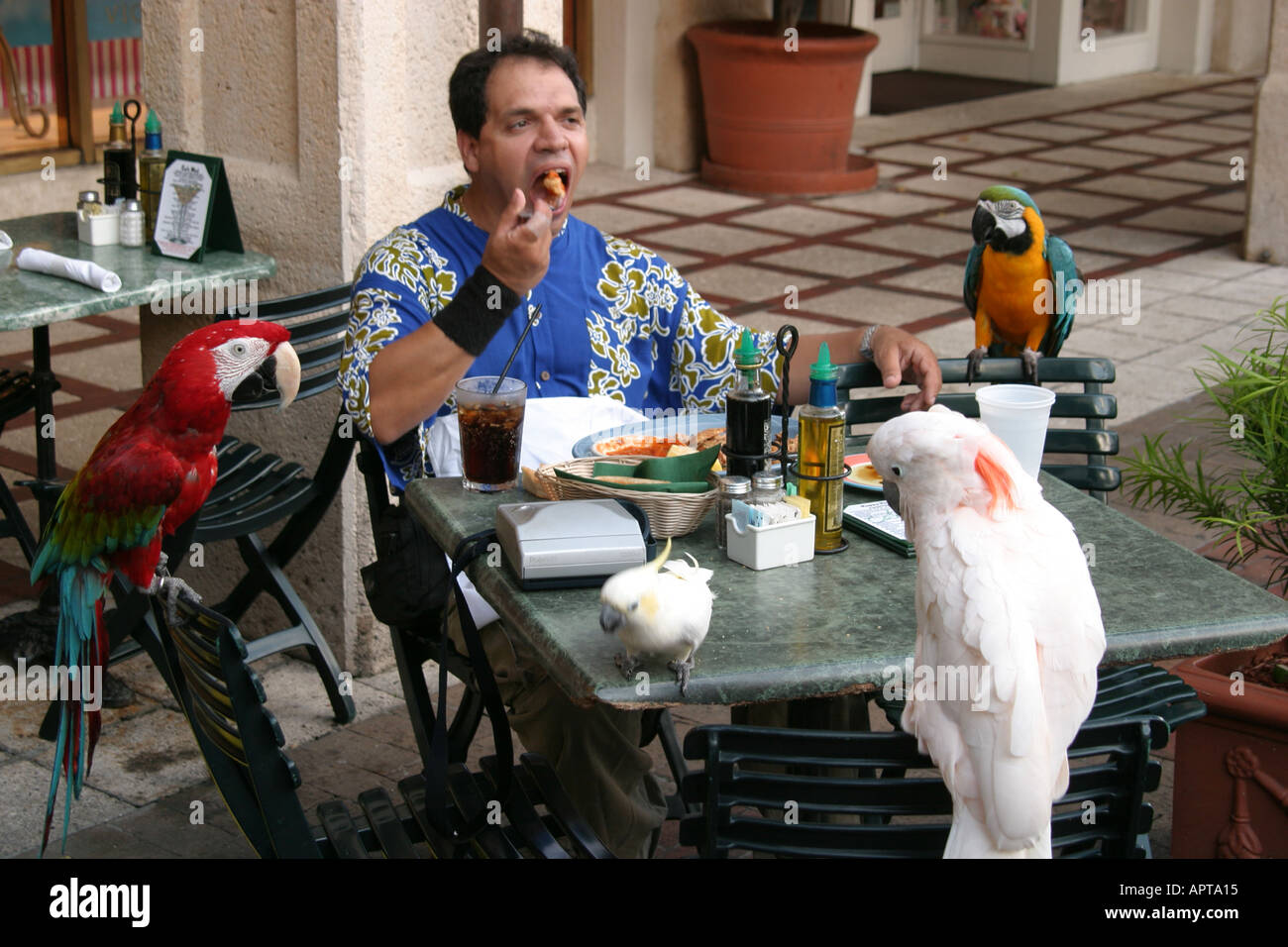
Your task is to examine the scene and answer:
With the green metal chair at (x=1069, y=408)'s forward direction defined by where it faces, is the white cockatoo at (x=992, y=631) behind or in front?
in front

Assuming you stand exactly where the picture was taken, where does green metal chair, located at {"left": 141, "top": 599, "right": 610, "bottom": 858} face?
facing away from the viewer and to the right of the viewer

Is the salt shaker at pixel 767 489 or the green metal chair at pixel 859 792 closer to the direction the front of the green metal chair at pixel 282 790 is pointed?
the salt shaker

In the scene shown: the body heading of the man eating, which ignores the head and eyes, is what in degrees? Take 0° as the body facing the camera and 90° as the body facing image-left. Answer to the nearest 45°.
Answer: approximately 315°

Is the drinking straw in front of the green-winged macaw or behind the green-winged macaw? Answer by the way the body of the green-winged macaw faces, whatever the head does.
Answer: in front

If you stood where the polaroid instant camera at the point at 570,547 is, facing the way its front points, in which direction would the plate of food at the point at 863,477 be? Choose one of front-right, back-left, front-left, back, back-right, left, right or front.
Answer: back-left

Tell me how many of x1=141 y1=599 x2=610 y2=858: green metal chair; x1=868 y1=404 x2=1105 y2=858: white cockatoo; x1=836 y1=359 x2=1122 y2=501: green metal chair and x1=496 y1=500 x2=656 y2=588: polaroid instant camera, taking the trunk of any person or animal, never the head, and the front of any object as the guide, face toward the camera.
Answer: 2

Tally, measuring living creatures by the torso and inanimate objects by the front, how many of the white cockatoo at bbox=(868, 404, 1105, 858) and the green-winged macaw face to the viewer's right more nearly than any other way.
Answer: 1

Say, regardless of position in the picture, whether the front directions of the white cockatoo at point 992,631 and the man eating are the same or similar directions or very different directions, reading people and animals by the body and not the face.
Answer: very different directions

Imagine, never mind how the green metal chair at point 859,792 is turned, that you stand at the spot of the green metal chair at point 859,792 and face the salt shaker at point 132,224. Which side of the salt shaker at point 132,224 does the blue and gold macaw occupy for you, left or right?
right

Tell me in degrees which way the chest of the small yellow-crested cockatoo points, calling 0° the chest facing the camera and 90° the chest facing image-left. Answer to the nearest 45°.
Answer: approximately 45°
